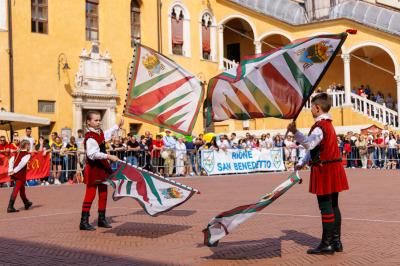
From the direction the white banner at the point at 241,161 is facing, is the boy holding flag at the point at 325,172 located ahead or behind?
ahead

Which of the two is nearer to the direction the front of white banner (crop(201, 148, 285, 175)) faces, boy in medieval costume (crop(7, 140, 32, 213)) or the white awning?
the boy in medieval costume

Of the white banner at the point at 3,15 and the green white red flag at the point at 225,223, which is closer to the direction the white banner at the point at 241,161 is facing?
the green white red flag

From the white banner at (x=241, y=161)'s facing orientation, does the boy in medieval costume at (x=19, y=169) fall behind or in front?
in front

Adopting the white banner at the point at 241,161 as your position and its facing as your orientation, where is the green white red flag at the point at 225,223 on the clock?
The green white red flag is roughly at 12 o'clock from the white banner.

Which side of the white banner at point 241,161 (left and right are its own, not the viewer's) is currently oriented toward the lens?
front

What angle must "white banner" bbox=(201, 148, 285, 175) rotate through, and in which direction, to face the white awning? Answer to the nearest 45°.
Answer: approximately 45° to its right

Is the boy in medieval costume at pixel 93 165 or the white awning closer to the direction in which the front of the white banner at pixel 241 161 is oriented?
the boy in medieval costume
